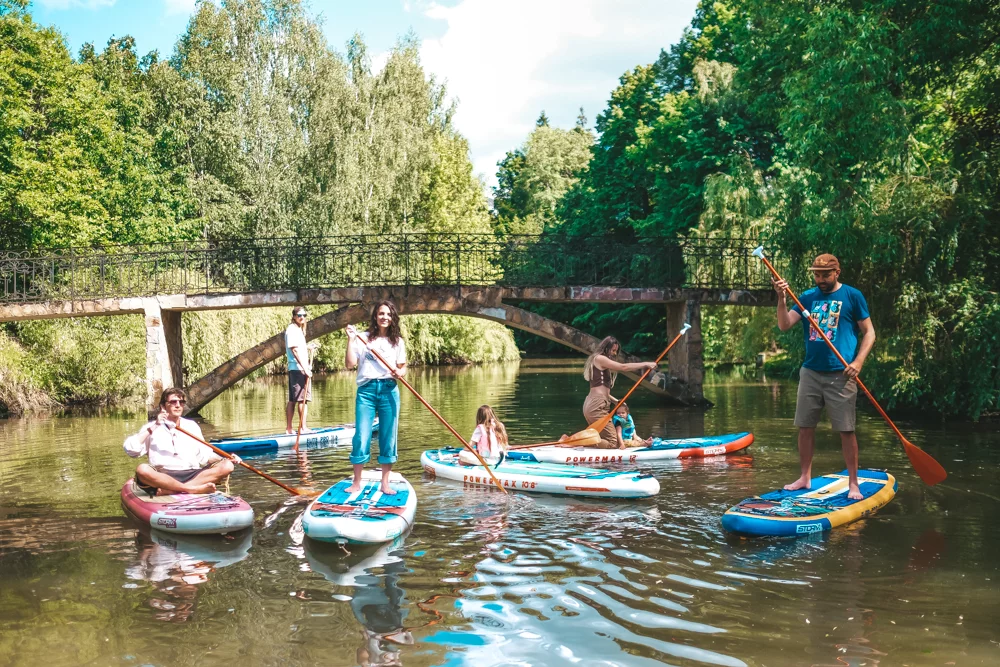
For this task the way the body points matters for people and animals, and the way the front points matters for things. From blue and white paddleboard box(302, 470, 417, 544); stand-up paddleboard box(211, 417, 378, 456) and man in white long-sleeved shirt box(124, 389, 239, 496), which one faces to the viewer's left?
the stand-up paddleboard

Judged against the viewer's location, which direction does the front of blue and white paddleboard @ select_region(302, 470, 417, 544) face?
facing the viewer

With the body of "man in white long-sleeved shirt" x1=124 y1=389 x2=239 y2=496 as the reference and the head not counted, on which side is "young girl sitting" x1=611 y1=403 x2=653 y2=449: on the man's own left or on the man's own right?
on the man's own left

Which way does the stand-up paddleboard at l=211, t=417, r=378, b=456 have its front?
to the viewer's left

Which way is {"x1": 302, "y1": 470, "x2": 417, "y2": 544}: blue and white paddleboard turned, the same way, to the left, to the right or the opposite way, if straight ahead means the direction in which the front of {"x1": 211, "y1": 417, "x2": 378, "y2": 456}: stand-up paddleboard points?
to the left

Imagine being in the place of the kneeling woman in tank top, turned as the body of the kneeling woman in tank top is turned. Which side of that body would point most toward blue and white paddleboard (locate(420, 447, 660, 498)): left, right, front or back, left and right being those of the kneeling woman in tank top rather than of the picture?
right

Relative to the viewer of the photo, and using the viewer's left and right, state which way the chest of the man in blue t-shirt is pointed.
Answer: facing the viewer and to the left of the viewer

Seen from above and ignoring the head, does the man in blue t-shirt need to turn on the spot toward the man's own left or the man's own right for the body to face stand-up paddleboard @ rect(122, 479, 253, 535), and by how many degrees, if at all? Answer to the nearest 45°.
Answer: approximately 45° to the man's own right

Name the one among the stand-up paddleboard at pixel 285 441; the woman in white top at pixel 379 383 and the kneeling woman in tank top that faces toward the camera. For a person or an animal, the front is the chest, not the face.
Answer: the woman in white top

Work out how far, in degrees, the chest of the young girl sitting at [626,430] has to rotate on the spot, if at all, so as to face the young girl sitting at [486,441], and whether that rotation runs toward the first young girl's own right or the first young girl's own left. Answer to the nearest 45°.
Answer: approximately 90° to the first young girl's own right

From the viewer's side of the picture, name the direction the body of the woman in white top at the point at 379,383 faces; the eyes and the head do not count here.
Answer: toward the camera

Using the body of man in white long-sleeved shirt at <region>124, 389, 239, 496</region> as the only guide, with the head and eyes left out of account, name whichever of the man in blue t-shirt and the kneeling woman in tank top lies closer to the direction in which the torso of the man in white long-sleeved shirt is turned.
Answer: the man in blue t-shirt
